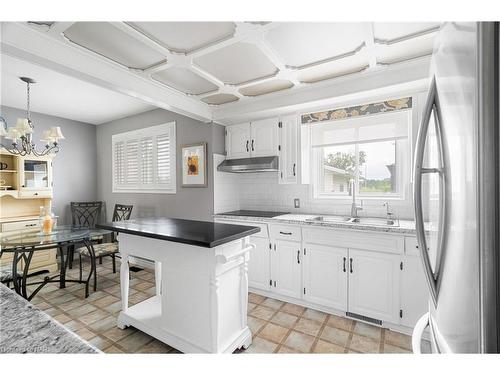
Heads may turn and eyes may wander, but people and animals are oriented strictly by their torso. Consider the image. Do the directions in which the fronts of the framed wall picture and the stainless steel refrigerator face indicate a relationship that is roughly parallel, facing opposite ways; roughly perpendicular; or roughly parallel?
roughly perpendicular

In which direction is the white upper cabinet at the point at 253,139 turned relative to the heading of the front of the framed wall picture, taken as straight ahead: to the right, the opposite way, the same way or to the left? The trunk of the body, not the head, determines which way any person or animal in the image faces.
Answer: the same way

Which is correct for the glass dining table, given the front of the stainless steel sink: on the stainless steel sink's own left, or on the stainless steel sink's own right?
on the stainless steel sink's own right

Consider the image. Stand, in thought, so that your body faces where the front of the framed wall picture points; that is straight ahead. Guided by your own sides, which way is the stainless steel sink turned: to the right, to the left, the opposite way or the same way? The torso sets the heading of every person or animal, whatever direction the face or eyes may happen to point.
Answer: the same way

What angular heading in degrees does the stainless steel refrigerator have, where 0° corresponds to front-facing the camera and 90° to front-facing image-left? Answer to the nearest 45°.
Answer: approximately 90°

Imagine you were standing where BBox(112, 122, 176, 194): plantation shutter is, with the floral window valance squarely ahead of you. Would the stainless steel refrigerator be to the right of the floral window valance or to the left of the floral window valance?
right

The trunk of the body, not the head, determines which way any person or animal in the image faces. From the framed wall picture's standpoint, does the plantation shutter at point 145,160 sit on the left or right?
on its right

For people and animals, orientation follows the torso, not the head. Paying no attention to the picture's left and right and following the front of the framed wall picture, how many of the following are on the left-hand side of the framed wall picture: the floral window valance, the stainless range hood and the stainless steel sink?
3

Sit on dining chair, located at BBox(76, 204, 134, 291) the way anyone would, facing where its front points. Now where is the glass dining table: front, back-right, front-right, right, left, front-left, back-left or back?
front

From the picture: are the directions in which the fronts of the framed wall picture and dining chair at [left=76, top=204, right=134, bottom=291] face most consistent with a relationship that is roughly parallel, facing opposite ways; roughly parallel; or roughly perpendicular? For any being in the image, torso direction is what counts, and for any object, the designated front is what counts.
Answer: roughly parallel

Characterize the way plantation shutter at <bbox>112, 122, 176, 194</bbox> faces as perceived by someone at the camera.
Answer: facing the viewer and to the left of the viewer

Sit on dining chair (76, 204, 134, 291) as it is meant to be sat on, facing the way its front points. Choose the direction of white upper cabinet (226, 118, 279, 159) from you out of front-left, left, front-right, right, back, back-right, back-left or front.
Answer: left

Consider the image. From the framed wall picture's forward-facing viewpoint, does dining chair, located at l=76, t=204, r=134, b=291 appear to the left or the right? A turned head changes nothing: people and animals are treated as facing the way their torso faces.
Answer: on its right

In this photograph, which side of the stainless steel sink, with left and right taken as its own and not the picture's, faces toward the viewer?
front

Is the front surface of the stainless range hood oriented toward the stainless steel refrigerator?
no

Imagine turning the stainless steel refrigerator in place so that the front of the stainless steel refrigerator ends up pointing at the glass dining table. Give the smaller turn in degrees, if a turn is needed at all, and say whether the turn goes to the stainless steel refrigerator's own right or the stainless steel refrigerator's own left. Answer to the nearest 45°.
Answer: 0° — it already faces it

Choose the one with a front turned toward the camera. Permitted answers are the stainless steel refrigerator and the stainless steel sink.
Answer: the stainless steel sink

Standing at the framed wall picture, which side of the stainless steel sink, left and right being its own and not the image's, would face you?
right

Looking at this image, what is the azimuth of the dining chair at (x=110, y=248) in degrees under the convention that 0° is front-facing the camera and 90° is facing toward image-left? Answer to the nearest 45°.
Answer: approximately 45°

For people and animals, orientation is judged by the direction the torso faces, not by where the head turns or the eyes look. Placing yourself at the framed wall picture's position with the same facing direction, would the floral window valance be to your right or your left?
on your left

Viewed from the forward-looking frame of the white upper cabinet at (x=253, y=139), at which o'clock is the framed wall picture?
The framed wall picture is roughly at 2 o'clock from the white upper cabinet.

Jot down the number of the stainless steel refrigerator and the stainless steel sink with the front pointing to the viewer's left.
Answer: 1
